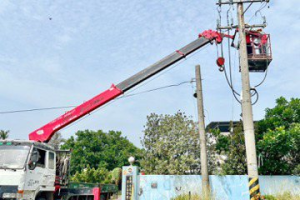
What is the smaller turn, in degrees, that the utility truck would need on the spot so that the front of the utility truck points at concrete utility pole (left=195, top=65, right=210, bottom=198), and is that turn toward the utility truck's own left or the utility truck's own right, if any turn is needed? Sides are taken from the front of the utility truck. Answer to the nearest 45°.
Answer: approximately 180°

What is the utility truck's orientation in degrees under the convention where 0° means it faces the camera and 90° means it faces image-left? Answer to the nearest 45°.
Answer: approximately 45°

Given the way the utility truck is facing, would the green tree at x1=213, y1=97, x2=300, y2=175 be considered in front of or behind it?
behind

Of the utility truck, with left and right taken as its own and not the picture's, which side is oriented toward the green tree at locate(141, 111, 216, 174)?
back

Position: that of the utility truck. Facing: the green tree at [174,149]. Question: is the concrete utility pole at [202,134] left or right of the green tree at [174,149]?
right

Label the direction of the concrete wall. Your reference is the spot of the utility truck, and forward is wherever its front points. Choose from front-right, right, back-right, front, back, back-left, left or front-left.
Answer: back

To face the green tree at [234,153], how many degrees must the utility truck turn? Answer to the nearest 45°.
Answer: approximately 180°
